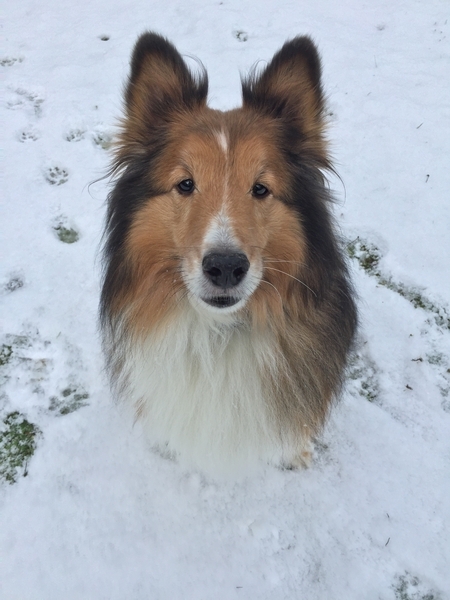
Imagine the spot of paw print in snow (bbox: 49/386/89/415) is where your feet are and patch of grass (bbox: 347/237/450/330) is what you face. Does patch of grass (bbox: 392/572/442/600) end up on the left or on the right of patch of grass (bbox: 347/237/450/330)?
right

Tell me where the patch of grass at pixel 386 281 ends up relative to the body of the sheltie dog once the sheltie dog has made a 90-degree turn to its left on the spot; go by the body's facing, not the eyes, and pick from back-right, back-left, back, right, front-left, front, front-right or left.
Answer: front-left

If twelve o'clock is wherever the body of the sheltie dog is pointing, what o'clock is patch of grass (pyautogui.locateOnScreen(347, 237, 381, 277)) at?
The patch of grass is roughly at 7 o'clock from the sheltie dog.

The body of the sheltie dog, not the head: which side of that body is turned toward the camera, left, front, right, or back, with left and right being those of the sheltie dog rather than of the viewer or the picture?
front

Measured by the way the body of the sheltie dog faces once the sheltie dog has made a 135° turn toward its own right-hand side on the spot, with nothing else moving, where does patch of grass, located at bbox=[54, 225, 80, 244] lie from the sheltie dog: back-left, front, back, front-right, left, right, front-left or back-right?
front
